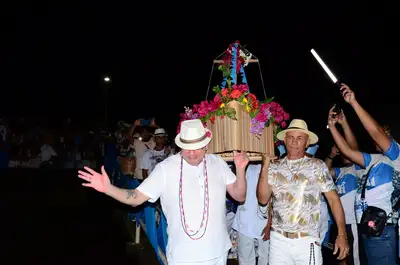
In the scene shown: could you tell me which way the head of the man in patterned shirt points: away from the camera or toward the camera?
toward the camera

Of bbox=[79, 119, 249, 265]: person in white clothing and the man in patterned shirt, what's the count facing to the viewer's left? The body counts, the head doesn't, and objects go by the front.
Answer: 0

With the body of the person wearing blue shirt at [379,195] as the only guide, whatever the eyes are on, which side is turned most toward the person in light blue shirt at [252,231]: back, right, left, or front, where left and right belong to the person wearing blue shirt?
front

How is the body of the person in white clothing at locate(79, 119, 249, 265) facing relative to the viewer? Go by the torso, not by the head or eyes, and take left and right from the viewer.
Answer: facing the viewer

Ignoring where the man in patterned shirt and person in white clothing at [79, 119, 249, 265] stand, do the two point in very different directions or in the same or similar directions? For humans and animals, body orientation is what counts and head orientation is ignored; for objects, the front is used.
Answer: same or similar directions

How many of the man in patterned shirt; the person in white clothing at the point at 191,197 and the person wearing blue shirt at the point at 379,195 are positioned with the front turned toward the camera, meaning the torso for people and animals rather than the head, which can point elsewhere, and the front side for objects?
2

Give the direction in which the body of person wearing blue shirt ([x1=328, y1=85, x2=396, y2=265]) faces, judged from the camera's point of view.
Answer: to the viewer's left

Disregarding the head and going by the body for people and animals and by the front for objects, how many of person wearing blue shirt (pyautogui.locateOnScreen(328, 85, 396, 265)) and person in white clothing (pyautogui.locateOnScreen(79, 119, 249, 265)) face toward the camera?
1

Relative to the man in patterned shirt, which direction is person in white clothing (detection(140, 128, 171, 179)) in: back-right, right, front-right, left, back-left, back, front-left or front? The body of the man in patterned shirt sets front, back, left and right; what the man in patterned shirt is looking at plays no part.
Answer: back-right

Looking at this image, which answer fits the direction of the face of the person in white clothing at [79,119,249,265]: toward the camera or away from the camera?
toward the camera

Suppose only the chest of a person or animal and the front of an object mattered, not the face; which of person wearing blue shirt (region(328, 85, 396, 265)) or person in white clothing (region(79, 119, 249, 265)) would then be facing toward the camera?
the person in white clothing

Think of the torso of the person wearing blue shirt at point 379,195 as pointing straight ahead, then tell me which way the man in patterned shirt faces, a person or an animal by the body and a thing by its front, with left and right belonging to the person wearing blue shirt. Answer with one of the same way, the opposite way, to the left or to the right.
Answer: to the left

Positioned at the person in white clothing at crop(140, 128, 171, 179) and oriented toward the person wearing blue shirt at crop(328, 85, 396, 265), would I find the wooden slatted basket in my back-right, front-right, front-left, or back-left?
front-right

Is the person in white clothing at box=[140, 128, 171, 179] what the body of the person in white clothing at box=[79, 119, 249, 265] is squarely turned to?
no

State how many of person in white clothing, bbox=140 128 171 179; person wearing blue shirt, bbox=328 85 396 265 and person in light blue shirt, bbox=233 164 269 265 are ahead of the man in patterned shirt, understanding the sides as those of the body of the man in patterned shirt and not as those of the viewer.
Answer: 0

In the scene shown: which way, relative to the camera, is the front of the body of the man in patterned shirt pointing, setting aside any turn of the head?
toward the camera

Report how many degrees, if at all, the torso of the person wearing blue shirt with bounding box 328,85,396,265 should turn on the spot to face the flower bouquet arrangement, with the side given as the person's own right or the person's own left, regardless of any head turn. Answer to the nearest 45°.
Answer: approximately 45° to the person's own right
